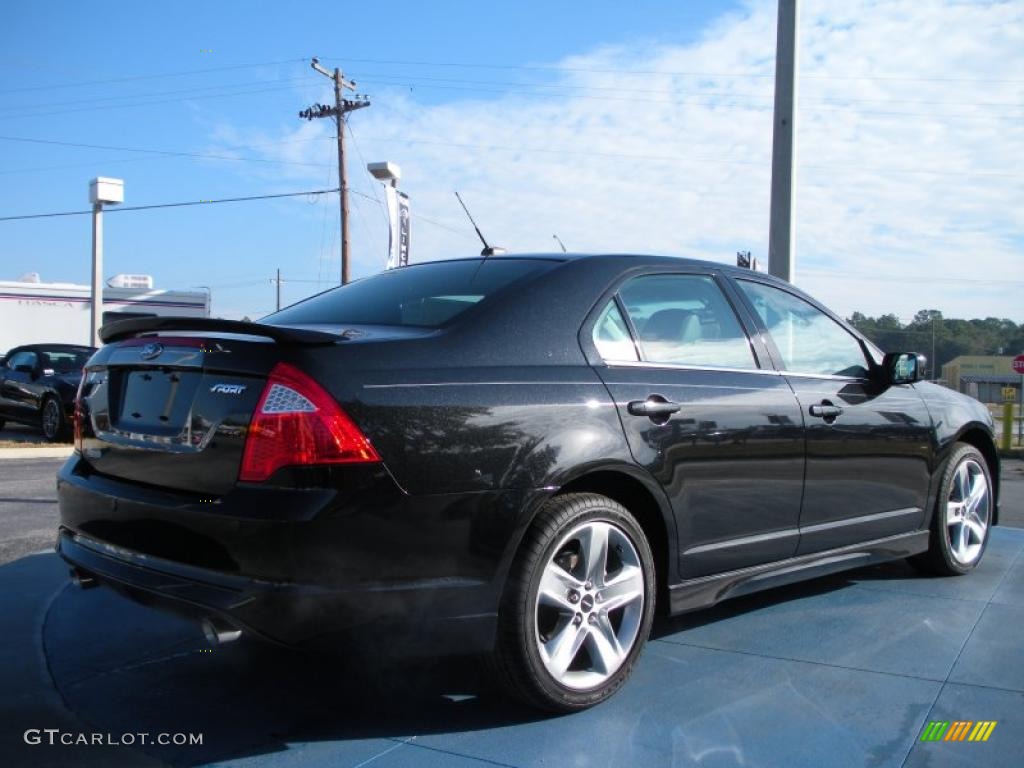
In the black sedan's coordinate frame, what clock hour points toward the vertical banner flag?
The vertical banner flag is roughly at 10 o'clock from the black sedan.

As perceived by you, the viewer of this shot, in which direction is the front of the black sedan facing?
facing away from the viewer and to the right of the viewer

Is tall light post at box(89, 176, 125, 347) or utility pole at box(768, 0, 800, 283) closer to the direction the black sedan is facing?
the utility pole

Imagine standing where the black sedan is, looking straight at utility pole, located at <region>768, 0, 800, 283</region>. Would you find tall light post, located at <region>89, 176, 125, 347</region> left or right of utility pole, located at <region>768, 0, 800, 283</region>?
left

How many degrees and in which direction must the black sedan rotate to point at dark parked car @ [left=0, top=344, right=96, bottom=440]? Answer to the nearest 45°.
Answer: approximately 90° to its left

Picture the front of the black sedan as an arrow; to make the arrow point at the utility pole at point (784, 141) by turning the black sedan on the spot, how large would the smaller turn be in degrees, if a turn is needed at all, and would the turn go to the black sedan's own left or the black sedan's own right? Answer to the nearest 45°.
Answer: approximately 45° to the black sedan's own left

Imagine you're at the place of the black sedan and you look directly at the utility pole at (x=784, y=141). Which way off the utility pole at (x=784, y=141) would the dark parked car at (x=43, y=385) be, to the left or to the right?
left

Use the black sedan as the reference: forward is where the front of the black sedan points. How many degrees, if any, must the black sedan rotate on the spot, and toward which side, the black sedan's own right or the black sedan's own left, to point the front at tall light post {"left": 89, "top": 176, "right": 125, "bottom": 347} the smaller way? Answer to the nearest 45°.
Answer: approximately 90° to the black sedan's own left
